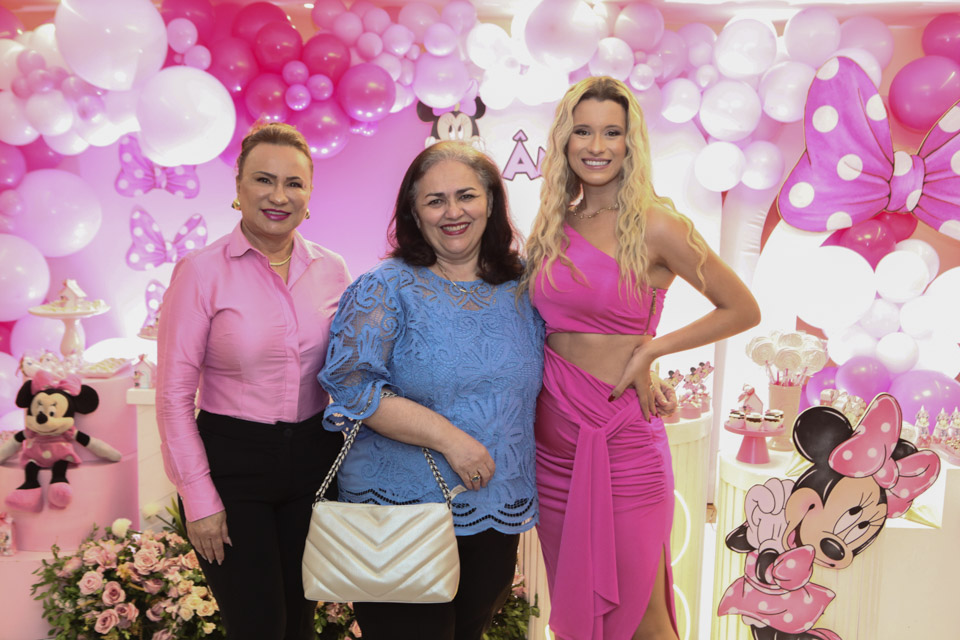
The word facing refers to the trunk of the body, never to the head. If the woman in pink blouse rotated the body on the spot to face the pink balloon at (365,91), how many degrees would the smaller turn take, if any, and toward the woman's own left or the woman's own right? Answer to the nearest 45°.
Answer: approximately 135° to the woman's own left

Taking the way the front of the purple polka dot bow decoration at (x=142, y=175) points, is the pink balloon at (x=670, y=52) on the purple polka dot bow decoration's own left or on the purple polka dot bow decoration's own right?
on the purple polka dot bow decoration's own left

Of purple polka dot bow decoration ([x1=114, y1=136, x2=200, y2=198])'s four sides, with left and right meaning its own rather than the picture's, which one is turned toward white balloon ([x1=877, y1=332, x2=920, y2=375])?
left

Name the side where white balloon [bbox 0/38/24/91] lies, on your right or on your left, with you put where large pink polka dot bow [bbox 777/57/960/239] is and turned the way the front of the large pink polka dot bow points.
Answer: on your right

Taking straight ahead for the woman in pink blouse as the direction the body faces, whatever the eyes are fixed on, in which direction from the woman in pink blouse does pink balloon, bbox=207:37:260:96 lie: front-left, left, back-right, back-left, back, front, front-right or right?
back-left

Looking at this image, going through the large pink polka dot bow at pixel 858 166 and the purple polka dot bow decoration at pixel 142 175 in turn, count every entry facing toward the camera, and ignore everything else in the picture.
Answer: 2

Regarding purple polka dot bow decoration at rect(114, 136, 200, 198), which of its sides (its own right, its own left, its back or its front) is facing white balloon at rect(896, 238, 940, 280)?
left
